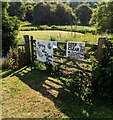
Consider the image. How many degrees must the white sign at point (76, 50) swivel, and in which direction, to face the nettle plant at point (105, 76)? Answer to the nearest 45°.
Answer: approximately 45° to its left

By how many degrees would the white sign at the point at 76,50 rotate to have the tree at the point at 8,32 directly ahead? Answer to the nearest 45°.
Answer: approximately 135° to its right

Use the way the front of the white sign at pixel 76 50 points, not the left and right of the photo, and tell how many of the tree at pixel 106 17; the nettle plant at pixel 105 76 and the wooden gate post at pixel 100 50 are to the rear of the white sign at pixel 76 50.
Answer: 1

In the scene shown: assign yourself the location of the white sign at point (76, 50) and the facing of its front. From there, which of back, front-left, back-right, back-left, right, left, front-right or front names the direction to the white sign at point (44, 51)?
back-right

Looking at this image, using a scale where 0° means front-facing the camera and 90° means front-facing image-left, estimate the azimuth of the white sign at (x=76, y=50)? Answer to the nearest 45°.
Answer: approximately 0°

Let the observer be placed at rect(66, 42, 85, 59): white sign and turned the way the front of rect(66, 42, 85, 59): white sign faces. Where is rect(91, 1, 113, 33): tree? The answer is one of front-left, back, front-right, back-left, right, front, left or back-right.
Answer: back
